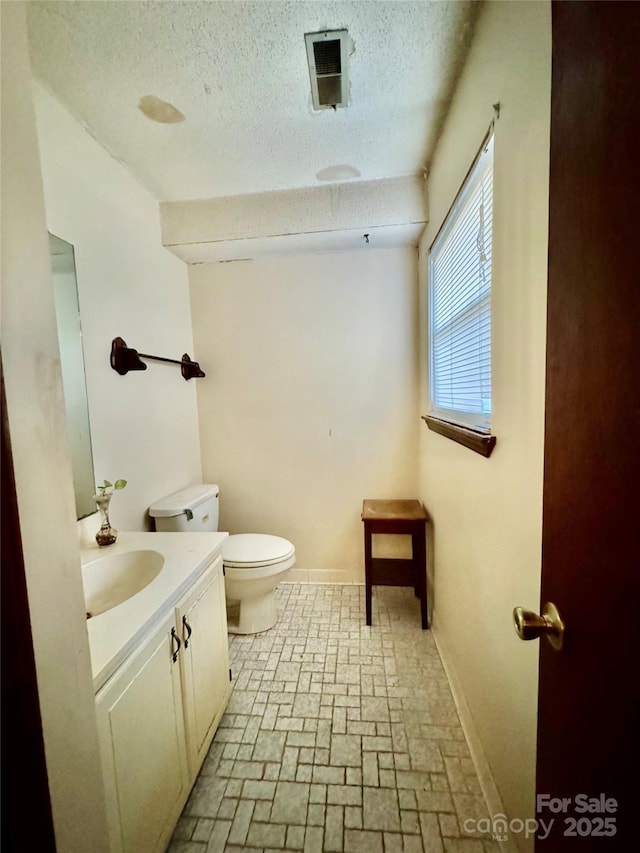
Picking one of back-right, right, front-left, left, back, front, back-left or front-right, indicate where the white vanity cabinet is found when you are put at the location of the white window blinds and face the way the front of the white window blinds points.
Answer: front-left

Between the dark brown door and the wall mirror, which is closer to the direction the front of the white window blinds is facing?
the wall mirror

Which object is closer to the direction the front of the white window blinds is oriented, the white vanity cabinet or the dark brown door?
the white vanity cabinet

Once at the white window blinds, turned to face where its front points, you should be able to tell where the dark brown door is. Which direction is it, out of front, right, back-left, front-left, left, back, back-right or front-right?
left

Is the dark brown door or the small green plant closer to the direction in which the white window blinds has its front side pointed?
the small green plant

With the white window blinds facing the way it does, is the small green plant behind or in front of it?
in front

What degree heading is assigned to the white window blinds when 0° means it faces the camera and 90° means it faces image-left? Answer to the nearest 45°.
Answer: approximately 90°
